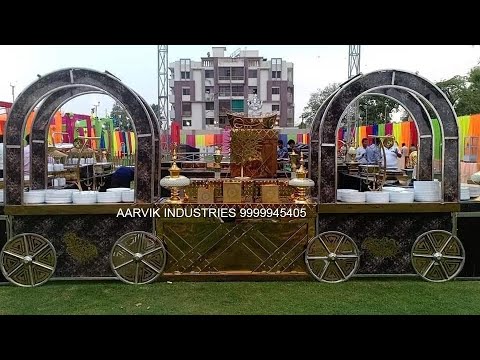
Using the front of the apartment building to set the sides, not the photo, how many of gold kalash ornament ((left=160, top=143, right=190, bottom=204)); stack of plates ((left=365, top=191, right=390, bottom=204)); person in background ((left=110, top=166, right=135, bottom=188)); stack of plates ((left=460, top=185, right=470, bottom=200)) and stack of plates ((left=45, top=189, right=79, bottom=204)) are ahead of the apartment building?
5

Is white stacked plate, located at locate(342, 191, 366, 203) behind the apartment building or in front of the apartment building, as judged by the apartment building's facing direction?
in front

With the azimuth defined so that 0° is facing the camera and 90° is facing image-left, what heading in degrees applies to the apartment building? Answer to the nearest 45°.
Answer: approximately 0°

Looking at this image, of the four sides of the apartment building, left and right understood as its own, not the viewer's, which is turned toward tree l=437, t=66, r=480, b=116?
left

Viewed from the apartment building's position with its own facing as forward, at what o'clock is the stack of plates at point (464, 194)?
The stack of plates is roughly at 12 o'clock from the apartment building.

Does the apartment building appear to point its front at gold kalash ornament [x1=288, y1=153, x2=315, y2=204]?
yes

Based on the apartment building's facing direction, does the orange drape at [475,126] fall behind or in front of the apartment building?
in front

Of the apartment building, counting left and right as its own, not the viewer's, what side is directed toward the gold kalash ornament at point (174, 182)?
front

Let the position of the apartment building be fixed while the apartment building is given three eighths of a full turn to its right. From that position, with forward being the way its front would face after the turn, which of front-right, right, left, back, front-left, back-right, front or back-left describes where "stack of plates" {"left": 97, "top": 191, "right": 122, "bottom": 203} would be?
back-left

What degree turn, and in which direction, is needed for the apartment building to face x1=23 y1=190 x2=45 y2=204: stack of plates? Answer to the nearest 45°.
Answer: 0° — it already faces it

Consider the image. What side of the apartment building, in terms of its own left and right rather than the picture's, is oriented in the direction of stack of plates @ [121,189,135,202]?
front

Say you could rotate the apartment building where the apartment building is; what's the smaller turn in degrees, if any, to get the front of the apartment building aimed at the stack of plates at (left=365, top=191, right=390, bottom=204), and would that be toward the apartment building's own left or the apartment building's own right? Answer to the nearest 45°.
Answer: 0° — it already faces it
